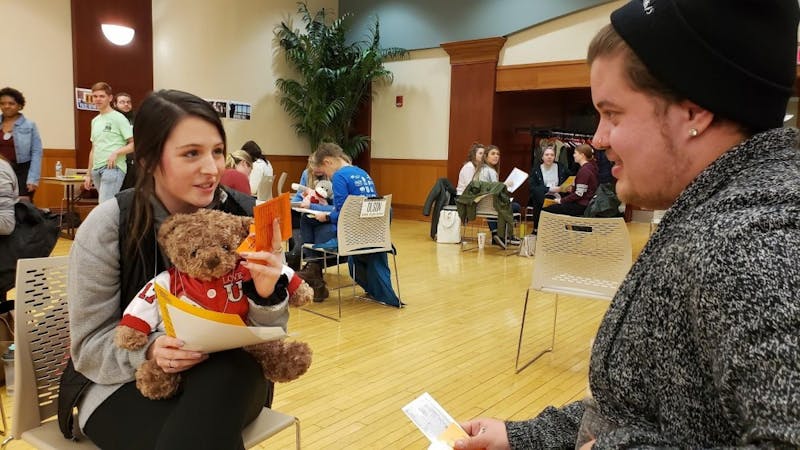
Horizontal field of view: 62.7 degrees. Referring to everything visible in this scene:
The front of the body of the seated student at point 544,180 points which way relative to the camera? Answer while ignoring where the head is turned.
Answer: toward the camera

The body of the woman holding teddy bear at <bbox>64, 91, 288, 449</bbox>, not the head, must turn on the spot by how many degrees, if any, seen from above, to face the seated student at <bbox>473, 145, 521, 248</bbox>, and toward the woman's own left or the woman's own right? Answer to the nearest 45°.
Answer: approximately 90° to the woman's own left

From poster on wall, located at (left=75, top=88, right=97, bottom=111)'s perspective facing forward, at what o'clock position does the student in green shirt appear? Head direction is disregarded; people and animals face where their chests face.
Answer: The student in green shirt is roughly at 12 o'clock from the poster on wall.

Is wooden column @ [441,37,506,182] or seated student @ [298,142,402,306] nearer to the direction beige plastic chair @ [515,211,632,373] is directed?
the wooden column

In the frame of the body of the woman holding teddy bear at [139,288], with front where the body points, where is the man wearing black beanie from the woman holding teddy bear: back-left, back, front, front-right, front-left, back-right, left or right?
front

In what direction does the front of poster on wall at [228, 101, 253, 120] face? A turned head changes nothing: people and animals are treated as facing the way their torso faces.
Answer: toward the camera

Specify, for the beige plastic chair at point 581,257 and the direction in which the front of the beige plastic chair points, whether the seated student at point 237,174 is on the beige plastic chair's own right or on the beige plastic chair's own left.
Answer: on the beige plastic chair's own left

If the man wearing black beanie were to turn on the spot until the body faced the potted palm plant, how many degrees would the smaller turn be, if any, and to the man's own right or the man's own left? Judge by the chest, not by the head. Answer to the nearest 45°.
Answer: approximately 45° to the man's own right

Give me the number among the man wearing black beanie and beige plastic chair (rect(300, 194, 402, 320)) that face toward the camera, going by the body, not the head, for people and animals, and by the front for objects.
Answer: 0

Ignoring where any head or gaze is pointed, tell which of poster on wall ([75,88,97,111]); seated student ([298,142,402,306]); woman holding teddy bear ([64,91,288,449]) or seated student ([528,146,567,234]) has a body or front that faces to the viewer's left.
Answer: seated student ([298,142,402,306])

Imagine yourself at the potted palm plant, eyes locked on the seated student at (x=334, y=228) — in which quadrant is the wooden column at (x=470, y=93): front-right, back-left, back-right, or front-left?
front-left

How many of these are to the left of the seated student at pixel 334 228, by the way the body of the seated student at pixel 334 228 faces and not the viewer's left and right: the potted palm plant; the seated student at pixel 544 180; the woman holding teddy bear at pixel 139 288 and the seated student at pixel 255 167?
1

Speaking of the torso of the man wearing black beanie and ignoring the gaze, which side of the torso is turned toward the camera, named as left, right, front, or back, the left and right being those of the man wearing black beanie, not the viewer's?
left

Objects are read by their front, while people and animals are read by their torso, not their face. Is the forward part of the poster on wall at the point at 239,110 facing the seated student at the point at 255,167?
yes

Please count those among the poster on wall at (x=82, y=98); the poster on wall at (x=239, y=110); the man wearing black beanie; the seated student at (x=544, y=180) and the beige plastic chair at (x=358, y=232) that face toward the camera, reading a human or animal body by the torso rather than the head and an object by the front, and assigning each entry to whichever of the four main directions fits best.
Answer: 3

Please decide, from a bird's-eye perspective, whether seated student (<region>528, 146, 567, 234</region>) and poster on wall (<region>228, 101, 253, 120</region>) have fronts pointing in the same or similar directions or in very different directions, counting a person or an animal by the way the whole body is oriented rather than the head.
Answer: same or similar directions
